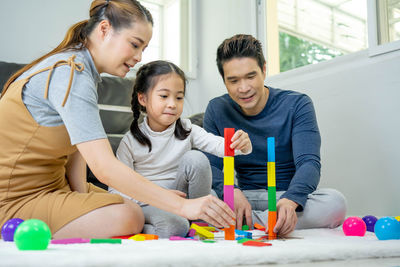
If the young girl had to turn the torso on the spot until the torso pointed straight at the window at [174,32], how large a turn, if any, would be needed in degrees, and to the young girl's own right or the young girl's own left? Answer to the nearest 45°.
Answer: approximately 135° to the young girl's own left

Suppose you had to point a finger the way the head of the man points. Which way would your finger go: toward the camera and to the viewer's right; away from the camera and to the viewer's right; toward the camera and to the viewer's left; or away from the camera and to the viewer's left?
toward the camera and to the viewer's left

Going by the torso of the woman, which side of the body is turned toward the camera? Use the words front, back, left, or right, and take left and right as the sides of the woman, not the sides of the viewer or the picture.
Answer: right

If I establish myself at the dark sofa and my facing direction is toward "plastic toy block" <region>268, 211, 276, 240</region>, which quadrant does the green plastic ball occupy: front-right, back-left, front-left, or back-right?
front-right

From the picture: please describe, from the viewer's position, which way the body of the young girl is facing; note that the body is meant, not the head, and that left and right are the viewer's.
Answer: facing the viewer and to the right of the viewer

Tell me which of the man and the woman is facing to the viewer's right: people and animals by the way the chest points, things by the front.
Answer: the woman

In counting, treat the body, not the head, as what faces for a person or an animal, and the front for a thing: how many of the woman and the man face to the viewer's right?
1

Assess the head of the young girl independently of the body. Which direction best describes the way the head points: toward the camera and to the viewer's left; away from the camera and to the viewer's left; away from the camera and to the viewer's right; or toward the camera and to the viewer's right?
toward the camera and to the viewer's right
